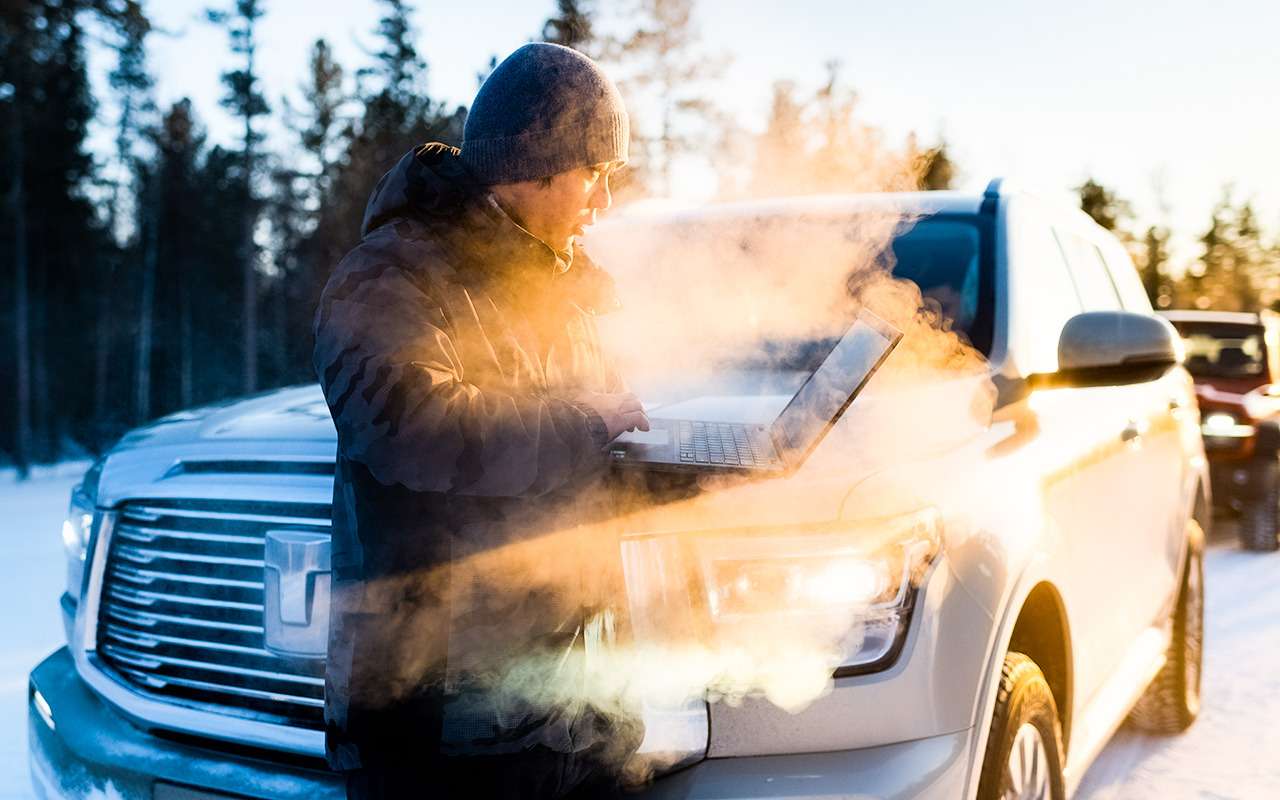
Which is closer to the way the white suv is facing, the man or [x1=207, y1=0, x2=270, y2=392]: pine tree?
the man

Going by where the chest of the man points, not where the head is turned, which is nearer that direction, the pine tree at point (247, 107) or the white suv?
the white suv

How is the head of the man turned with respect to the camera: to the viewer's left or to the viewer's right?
to the viewer's right

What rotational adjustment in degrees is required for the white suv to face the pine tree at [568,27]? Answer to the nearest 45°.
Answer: approximately 135° to its right

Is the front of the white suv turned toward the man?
yes

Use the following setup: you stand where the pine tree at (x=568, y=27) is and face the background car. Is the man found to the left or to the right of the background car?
right

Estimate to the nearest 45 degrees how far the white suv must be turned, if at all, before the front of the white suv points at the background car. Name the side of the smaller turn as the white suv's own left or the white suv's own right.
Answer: approximately 180°

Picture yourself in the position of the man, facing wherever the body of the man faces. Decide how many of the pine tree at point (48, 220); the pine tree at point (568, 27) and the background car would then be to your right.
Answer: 0

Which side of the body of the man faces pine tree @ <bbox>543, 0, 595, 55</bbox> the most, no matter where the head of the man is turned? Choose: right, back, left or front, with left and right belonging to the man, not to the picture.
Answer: left

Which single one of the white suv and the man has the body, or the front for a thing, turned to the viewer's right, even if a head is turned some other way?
the man

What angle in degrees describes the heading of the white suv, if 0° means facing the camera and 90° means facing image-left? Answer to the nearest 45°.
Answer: approximately 45°

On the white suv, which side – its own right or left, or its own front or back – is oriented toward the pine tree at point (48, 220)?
right

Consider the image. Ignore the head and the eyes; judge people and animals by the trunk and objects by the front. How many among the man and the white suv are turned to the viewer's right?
1

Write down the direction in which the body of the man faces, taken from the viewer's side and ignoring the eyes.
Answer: to the viewer's right

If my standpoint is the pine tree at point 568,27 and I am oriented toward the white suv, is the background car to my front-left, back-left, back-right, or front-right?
front-left

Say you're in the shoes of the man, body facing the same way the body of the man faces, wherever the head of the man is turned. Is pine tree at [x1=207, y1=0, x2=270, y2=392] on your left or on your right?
on your left
